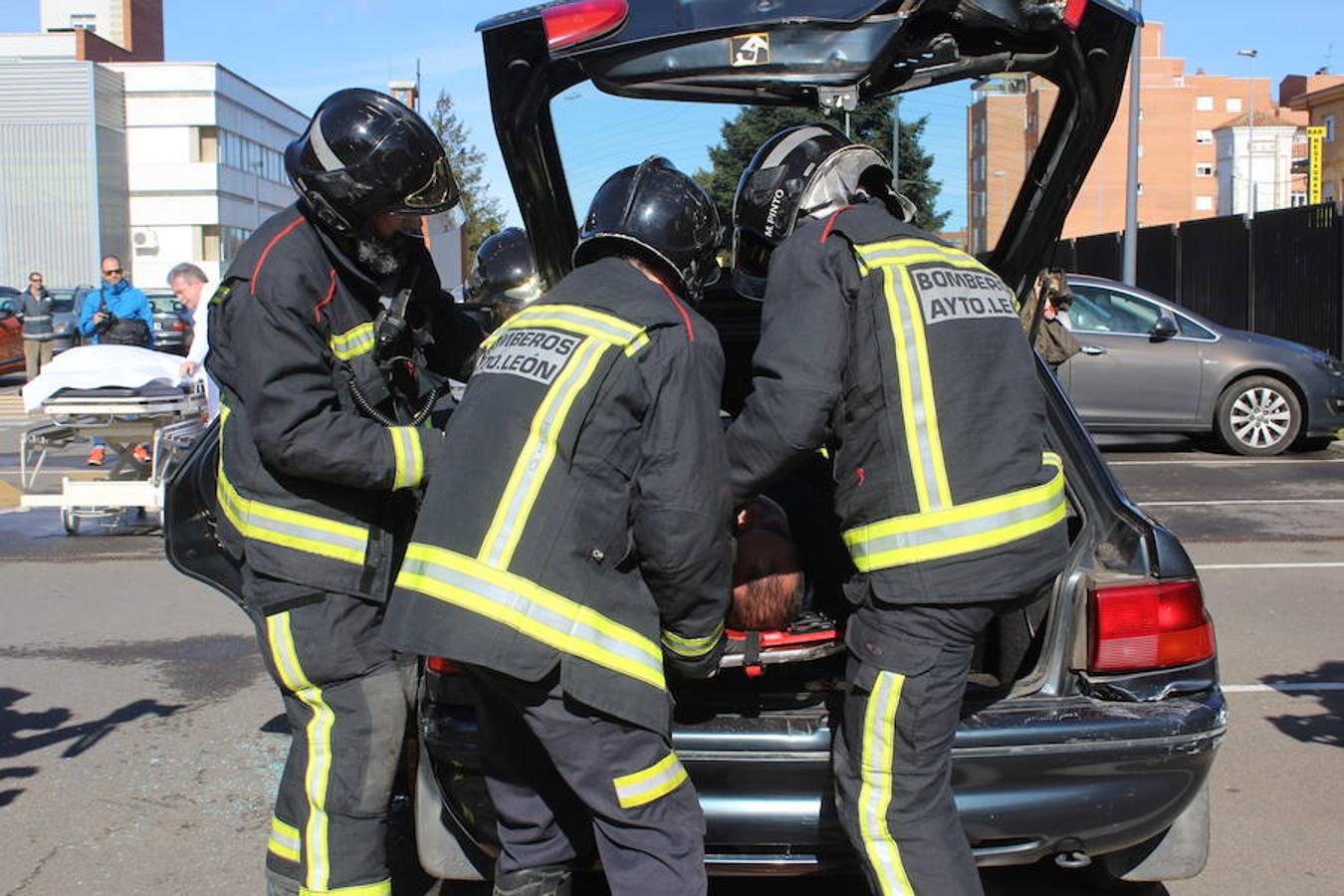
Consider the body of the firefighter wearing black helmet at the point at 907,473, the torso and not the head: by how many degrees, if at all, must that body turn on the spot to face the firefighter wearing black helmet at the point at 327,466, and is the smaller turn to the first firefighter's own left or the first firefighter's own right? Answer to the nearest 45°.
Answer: approximately 45° to the first firefighter's own left

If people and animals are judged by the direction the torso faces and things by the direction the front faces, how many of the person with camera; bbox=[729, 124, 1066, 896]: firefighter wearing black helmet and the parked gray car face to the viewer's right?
1

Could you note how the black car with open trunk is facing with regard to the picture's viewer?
facing away from the viewer

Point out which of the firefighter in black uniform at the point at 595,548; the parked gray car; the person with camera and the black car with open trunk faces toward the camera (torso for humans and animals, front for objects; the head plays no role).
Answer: the person with camera

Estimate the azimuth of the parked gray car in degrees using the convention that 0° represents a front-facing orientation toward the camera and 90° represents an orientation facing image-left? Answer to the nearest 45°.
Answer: approximately 270°

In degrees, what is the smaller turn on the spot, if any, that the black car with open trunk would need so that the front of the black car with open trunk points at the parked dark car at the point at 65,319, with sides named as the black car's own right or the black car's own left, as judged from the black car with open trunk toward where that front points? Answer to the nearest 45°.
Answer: approximately 45° to the black car's own left

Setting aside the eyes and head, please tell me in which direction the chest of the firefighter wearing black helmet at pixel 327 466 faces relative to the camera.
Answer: to the viewer's right

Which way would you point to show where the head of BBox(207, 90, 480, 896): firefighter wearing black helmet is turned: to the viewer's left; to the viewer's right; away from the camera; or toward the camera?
to the viewer's right
